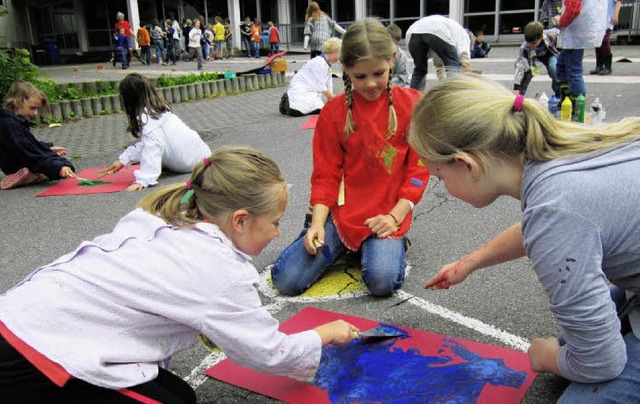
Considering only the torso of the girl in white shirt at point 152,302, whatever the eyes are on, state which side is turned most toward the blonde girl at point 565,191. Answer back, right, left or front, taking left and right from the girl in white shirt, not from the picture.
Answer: front

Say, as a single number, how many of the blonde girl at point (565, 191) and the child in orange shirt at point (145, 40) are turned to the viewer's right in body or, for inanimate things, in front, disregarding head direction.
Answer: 0

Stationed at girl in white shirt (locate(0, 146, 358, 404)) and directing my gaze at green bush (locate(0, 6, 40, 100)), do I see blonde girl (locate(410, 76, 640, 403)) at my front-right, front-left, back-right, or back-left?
back-right

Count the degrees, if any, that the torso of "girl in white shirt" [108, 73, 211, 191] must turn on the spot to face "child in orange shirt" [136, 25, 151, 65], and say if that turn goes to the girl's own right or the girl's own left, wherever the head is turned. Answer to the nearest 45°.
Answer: approximately 90° to the girl's own right

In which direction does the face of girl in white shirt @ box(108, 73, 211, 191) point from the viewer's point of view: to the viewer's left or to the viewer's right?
to the viewer's left

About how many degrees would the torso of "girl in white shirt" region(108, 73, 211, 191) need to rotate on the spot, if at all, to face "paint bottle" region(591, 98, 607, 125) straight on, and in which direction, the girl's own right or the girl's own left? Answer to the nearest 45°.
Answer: approximately 180°

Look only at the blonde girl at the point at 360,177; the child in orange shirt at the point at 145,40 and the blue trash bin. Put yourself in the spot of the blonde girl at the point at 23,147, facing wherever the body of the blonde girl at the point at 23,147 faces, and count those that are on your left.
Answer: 2

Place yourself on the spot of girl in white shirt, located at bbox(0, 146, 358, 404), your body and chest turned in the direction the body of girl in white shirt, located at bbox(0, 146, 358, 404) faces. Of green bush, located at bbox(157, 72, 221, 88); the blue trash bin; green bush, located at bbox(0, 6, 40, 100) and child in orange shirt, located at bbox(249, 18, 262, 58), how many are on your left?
4

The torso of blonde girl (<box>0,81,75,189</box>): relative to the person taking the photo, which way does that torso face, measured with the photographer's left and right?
facing to the right of the viewer

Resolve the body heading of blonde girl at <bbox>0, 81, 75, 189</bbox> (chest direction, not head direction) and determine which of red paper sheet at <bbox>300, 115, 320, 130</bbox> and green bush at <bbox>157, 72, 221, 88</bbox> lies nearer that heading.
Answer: the red paper sheet

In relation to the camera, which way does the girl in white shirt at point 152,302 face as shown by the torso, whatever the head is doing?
to the viewer's right

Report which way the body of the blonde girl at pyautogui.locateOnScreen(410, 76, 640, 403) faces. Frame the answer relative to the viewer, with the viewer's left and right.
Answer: facing to the left of the viewer
